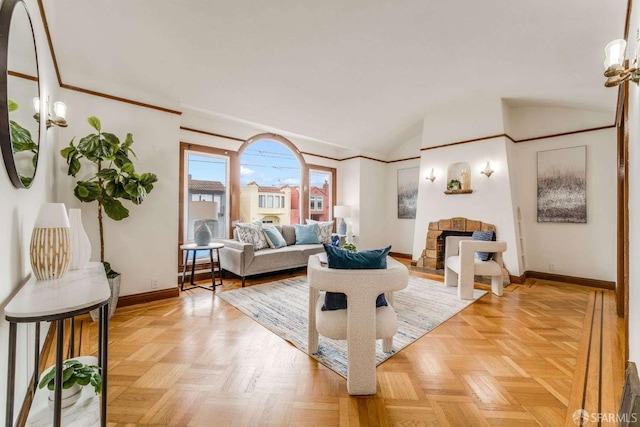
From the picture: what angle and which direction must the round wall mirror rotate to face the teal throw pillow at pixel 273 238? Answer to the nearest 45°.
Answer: approximately 45° to its left

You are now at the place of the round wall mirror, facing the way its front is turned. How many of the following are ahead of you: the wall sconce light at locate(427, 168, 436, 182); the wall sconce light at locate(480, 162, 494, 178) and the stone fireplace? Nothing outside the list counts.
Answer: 3

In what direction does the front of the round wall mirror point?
to the viewer's right

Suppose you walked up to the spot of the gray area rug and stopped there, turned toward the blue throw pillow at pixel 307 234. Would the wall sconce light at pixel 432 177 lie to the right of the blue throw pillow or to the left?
right

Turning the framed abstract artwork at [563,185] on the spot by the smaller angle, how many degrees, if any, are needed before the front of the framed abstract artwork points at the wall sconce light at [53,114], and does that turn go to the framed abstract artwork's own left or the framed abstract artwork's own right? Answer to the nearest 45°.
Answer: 0° — it already faces it

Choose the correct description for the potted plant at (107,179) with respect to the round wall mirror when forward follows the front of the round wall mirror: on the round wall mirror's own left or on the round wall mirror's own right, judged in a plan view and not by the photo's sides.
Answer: on the round wall mirror's own left

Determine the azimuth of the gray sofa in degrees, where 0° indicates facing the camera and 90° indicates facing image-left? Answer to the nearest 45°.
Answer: approximately 315°

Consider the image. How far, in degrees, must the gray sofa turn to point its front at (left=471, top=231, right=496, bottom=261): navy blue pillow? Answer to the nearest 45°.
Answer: approximately 45° to its left

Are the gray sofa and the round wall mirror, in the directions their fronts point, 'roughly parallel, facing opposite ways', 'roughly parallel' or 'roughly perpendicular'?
roughly perpendicular

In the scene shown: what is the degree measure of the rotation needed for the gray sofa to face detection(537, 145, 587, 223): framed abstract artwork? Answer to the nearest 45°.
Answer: approximately 45° to its left

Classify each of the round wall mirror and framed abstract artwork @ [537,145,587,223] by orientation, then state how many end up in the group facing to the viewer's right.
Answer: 1
